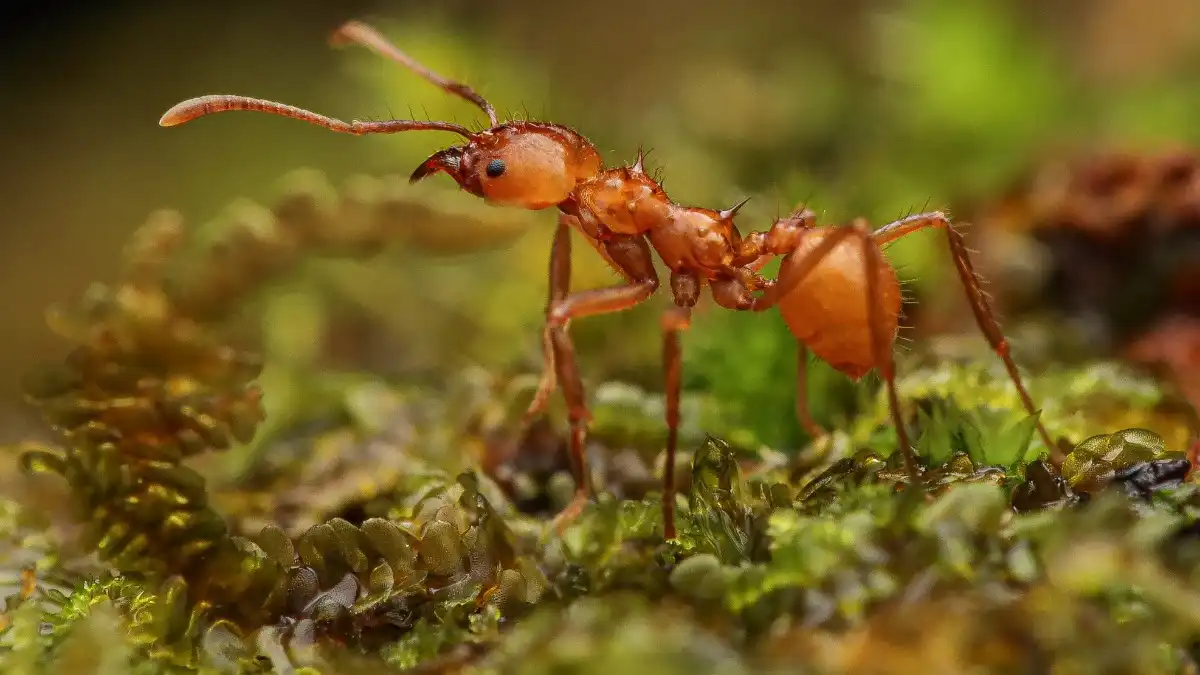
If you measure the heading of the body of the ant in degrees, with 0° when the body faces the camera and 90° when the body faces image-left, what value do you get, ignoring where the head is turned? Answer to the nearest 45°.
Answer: approximately 90°
